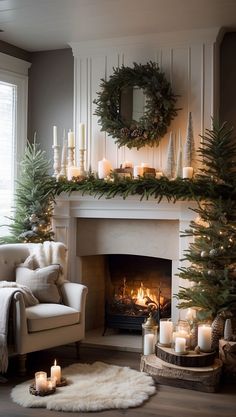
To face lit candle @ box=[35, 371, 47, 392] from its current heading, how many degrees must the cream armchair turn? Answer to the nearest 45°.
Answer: approximately 45° to its right

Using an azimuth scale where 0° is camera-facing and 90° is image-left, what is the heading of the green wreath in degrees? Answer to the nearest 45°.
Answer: approximately 0°

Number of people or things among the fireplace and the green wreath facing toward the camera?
2

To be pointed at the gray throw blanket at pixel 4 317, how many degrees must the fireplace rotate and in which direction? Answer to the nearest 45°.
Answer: approximately 45° to its right

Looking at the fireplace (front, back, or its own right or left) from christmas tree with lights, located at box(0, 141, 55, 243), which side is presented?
right
